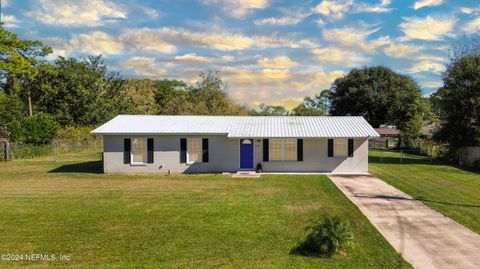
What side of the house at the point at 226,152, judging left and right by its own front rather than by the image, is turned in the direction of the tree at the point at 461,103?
left

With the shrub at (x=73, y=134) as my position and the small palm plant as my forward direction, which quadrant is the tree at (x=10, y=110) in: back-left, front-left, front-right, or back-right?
back-right

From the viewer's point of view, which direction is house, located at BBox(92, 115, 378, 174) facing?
toward the camera

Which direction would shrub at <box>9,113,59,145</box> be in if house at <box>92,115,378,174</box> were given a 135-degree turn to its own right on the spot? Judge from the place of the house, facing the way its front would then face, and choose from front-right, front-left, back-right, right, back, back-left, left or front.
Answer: front

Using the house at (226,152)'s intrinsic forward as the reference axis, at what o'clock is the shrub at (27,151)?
The shrub is roughly at 4 o'clock from the house.

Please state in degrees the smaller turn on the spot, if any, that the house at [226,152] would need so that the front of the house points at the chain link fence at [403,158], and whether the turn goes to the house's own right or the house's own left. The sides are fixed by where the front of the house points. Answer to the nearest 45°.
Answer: approximately 135° to the house's own left

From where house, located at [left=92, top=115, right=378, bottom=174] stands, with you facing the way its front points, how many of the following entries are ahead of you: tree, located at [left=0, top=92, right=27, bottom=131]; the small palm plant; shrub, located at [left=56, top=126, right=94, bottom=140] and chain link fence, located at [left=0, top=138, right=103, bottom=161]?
1

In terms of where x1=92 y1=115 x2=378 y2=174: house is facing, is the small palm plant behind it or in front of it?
in front

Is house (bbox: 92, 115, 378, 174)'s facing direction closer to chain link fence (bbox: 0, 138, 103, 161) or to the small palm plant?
the small palm plant

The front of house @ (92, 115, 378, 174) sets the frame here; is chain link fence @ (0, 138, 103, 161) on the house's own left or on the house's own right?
on the house's own right

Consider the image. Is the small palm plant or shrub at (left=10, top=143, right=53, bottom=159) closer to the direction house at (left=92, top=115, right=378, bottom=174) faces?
the small palm plant

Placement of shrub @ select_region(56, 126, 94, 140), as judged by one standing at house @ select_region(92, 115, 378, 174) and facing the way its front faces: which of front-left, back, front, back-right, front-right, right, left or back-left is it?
back-right

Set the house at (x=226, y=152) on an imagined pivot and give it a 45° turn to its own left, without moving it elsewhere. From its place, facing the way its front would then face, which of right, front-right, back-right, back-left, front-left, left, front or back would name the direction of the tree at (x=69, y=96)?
back
